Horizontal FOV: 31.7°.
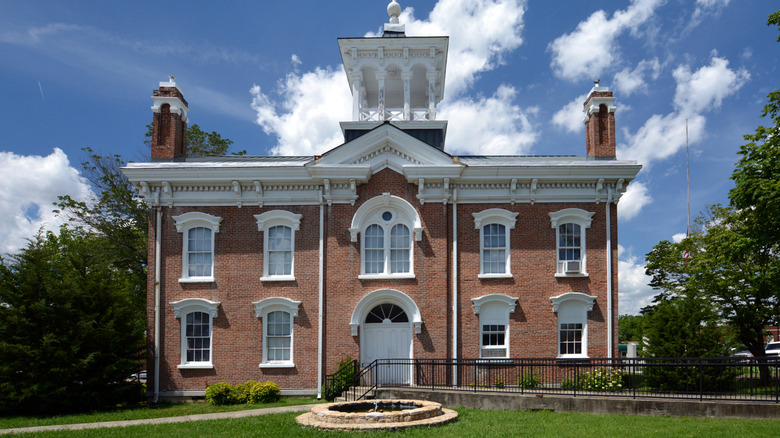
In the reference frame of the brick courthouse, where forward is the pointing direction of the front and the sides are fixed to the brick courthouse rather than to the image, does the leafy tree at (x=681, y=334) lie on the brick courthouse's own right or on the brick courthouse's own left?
on the brick courthouse's own left

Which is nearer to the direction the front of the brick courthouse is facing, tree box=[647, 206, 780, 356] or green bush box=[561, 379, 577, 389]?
the green bush

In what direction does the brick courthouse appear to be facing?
toward the camera

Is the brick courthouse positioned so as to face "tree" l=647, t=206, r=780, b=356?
no

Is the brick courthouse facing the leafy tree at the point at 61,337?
no

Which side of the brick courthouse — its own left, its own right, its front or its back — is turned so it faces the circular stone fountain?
front

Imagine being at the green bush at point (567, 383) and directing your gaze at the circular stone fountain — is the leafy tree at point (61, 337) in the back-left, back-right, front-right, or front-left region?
front-right

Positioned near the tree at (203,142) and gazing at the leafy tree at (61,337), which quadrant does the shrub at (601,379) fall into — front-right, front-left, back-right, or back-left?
front-left

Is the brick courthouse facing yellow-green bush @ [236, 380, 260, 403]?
no
